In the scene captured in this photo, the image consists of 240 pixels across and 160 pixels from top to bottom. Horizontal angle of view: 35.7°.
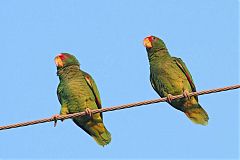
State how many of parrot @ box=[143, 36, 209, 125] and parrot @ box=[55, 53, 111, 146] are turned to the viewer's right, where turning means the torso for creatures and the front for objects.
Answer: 0

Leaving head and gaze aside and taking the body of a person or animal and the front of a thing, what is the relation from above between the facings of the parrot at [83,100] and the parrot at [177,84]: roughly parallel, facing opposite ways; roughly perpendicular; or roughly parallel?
roughly parallel

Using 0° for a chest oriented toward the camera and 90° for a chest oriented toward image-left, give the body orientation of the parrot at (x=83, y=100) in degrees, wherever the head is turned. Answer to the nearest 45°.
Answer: approximately 45°

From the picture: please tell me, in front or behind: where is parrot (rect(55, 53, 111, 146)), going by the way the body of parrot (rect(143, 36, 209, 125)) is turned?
in front

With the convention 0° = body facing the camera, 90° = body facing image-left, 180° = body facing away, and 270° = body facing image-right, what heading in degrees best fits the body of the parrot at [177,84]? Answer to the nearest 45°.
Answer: approximately 45°

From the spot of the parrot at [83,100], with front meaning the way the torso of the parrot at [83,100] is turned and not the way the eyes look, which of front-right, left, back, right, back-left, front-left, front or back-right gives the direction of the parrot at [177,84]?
back-left
